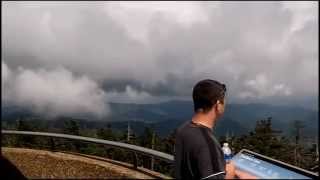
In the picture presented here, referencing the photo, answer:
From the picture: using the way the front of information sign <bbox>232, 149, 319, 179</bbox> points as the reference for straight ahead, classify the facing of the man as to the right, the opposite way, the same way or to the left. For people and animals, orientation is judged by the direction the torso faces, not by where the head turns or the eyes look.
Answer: the opposite way

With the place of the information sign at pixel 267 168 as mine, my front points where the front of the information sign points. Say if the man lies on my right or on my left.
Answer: on my right

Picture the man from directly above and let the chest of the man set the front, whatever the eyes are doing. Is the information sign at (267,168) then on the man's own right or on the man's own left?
on the man's own right

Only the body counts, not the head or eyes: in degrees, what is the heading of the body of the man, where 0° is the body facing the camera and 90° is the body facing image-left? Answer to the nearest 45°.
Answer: approximately 225°

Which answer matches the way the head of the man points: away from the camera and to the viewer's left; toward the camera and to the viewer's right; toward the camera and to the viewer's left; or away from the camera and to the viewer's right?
away from the camera and to the viewer's right

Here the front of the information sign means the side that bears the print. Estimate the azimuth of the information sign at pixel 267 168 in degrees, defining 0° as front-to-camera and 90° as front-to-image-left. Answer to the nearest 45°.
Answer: approximately 45°
